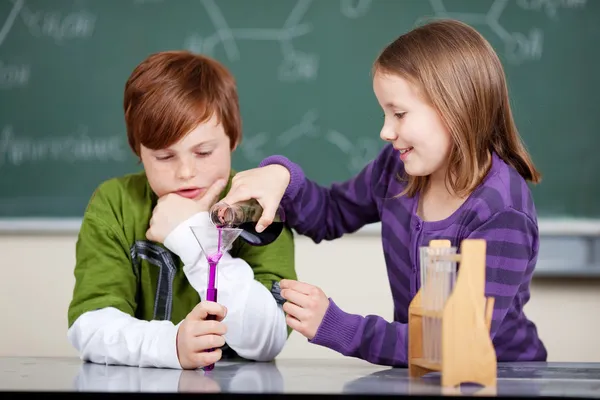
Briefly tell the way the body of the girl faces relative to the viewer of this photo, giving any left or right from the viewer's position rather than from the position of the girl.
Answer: facing the viewer and to the left of the viewer

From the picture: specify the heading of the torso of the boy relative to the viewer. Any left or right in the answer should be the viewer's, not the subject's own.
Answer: facing the viewer

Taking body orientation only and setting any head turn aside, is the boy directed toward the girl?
no

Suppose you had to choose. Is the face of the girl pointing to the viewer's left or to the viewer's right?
to the viewer's left

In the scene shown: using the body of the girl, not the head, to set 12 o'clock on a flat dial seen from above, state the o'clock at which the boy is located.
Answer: The boy is roughly at 2 o'clock from the girl.

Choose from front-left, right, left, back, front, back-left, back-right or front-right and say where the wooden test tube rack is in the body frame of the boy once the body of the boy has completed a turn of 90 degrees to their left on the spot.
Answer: front-right

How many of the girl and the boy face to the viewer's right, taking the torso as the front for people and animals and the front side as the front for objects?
0

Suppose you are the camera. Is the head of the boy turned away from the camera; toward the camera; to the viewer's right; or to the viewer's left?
toward the camera
